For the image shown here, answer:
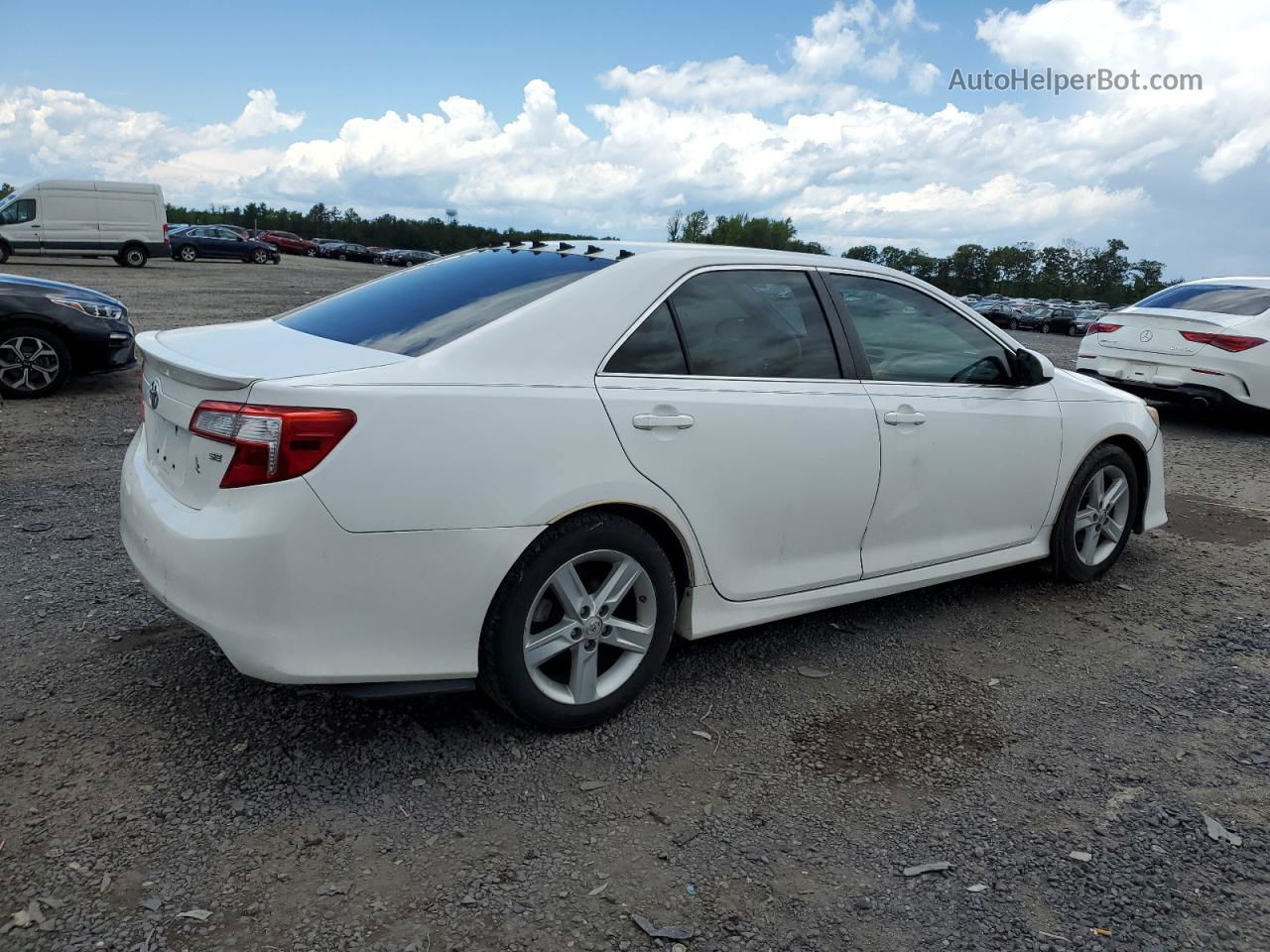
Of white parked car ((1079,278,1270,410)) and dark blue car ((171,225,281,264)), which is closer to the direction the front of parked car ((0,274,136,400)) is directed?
the white parked car

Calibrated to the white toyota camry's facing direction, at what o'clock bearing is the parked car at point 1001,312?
The parked car is roughly at 11 o'clock from the white toyota camry.

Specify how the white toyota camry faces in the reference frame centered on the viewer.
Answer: facing away from the viewer and to the right of the viewer

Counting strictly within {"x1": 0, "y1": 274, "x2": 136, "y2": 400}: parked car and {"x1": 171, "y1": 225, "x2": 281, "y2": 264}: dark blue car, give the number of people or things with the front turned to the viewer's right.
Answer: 2

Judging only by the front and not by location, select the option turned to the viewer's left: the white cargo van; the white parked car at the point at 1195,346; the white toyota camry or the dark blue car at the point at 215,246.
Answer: the white cargo van

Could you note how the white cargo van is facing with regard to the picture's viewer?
facing to the left of the viewer

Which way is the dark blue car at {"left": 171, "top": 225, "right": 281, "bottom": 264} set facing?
to the viewer's right

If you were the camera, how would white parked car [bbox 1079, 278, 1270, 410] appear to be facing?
facing away from the viewer and to the right of the viewer

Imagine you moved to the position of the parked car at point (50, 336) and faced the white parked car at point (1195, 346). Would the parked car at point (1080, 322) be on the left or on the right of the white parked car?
left

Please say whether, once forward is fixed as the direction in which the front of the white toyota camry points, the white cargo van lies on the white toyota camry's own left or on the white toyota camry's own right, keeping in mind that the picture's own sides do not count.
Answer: on the white toyota camry's own left

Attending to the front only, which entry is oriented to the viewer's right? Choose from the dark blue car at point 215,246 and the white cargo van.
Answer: the dark blue car

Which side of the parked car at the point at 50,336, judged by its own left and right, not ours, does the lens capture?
right
